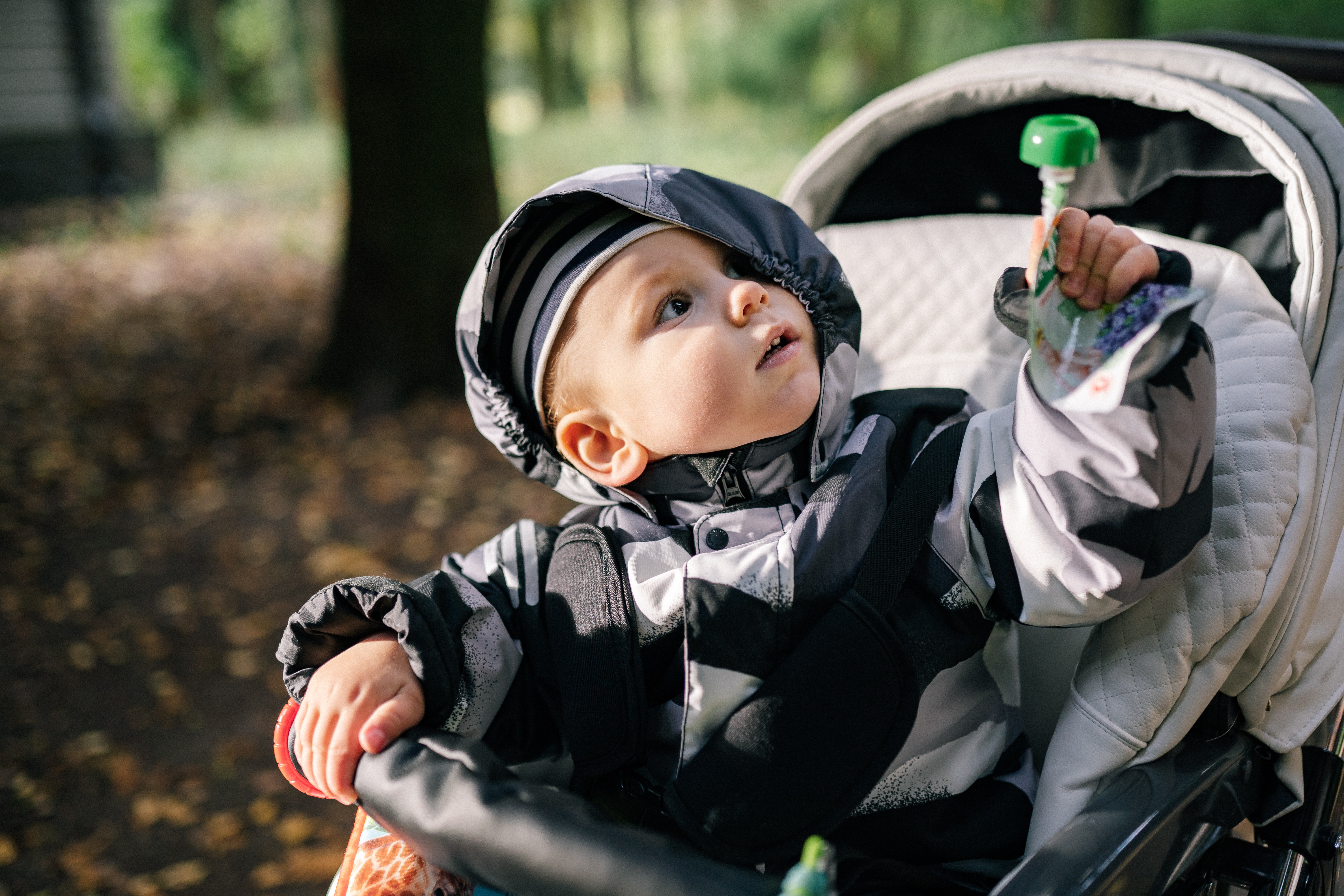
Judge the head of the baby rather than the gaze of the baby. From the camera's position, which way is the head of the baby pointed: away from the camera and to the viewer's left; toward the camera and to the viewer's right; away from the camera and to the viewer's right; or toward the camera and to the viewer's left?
toward the camera and to the viewer's right

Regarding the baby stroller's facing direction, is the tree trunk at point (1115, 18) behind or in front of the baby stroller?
behind

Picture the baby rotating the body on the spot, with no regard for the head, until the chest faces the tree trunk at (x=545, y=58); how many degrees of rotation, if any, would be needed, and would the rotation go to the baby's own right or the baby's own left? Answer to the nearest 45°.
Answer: approximately 180°

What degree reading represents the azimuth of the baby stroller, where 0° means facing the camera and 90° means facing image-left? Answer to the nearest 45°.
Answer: approximately 45°
